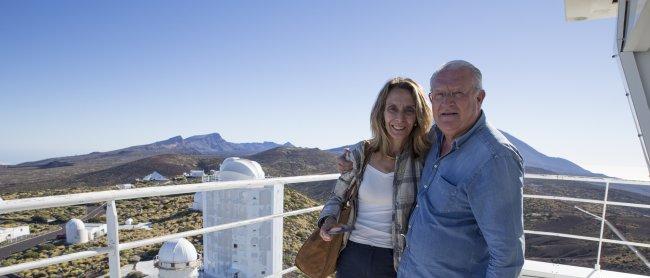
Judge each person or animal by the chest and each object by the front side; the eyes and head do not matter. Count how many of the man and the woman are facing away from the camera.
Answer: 0

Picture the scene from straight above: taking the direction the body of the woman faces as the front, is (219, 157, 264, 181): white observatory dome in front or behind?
behind

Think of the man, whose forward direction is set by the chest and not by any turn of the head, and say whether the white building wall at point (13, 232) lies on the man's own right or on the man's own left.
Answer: on the man's own right

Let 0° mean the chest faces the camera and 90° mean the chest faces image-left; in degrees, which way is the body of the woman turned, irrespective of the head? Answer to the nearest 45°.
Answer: approximately 0°

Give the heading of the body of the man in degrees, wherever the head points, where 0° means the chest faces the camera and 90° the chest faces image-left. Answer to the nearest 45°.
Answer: approximately 45°

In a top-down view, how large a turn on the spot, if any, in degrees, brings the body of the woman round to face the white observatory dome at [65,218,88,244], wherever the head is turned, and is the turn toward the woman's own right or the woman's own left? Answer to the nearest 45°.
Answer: approximately 135° to the woman's own right

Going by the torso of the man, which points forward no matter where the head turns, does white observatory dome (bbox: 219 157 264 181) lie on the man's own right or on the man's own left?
on the man's own right

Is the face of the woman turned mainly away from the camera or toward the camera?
toward the camera

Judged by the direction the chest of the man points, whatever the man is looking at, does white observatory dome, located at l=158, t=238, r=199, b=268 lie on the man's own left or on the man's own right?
on the man's own right

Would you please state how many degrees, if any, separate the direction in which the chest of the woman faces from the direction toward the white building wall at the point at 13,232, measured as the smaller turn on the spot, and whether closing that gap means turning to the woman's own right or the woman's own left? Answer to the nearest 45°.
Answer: approximately 135° to the woman's own right
